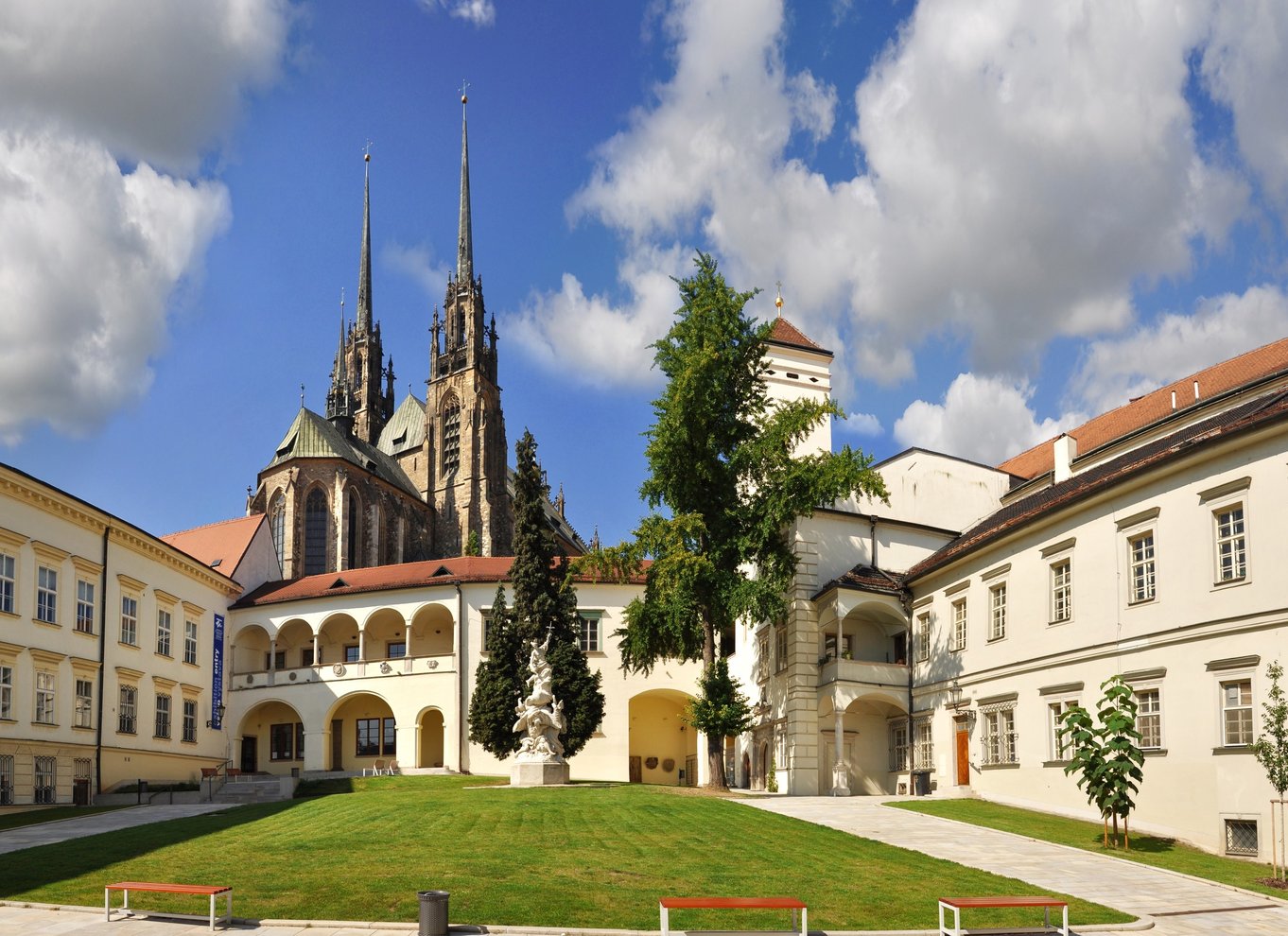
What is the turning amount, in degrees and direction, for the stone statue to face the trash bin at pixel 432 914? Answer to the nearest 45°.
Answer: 0° — it already faces it

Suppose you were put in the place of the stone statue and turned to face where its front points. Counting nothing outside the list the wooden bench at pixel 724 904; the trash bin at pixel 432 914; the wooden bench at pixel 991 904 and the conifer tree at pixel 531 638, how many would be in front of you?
3

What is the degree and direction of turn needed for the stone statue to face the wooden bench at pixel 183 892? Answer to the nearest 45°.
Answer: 0° — it already faces it

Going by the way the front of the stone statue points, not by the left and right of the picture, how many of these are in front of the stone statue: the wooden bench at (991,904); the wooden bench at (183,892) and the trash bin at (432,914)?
3

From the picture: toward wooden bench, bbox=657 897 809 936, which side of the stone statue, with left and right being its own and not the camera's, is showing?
front

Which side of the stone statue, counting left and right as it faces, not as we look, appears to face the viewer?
front

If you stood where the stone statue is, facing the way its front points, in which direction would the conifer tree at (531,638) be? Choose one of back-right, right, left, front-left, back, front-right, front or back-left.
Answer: back

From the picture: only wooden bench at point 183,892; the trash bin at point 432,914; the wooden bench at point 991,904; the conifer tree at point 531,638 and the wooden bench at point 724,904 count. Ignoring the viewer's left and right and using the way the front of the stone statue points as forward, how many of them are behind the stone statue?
1

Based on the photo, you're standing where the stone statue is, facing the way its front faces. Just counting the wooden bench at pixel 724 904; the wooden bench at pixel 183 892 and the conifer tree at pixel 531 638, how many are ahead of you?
2

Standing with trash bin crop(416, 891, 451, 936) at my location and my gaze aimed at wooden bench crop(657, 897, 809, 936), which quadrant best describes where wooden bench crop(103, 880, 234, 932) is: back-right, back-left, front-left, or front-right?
back-left

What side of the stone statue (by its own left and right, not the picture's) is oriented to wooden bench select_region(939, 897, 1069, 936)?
front

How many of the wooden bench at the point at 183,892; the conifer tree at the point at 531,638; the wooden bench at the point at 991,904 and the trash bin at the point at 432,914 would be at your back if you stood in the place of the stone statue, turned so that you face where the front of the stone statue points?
1

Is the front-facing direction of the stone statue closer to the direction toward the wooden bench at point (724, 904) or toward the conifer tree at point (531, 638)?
the wooden bench
